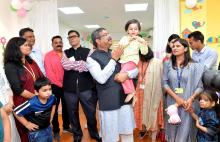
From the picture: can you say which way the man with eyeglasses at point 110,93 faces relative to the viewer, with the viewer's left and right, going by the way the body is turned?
facing the viewer and to the right of the viewer

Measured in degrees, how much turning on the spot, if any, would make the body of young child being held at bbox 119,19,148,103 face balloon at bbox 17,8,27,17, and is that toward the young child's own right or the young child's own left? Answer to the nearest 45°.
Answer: approximately 135° to the young child's own right

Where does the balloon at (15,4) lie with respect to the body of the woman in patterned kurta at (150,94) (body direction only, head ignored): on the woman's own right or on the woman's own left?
on the woman's own right

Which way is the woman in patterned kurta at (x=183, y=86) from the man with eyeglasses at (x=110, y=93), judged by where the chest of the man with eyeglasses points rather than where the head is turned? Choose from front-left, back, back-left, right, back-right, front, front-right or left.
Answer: front-left

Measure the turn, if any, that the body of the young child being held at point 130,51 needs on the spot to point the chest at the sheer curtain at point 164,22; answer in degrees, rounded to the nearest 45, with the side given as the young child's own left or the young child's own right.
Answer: approximately 180°

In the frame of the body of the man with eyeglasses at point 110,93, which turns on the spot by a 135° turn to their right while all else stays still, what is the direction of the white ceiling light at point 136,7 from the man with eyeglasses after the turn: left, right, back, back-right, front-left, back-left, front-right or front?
right

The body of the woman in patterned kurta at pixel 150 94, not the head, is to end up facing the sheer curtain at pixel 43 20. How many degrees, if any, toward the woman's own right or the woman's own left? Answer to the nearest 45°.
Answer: approximately 90° to the woman's own right

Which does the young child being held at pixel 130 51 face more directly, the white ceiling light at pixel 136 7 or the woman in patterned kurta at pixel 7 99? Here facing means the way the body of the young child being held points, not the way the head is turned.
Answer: the woman in patterned kurta

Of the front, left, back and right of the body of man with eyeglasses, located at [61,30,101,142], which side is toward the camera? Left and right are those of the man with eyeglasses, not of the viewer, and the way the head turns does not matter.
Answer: front

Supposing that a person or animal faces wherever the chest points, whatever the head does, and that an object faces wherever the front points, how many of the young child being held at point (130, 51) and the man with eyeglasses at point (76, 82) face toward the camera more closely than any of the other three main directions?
2

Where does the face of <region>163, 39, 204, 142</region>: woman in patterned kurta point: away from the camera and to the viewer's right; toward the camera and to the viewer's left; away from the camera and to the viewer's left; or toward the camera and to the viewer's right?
toward the camera and to the viewer's left

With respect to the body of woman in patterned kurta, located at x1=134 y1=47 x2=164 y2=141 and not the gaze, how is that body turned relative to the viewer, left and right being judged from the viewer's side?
facing the viewer and to the left of the viewer
